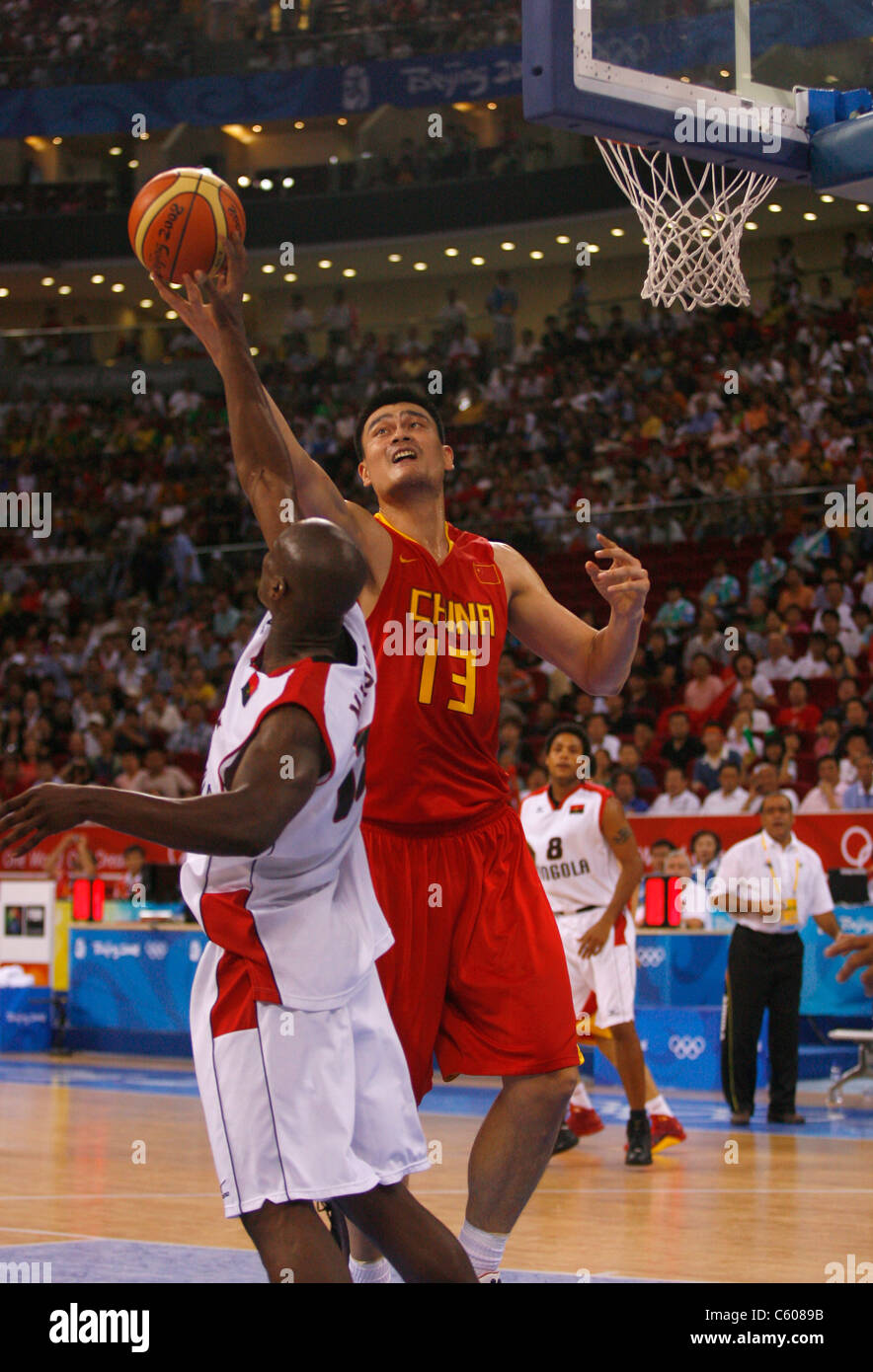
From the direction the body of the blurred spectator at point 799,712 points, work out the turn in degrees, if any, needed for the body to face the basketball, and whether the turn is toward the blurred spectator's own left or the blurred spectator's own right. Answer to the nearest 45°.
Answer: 0° — they already face it

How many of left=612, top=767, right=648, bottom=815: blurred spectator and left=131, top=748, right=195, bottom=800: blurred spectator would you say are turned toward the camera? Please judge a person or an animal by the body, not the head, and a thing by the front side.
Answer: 2

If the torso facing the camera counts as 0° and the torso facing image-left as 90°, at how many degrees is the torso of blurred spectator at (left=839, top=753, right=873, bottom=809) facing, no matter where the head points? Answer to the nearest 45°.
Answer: approximately 0°

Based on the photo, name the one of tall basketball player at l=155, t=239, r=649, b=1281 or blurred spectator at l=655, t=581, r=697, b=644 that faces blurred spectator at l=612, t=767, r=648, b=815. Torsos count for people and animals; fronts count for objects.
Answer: blurred spectator at l=655, t=581, r=697, b=644

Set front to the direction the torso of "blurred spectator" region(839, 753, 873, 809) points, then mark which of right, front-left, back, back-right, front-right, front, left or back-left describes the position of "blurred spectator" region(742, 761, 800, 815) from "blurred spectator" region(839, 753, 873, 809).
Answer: right

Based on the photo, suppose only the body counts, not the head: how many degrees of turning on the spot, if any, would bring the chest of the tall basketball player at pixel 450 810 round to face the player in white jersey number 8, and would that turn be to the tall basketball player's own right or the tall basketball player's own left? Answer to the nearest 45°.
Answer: approximately 180°

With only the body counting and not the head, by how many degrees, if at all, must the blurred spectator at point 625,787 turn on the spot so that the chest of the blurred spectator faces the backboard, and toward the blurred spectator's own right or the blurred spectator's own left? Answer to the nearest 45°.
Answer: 0° — they already face it

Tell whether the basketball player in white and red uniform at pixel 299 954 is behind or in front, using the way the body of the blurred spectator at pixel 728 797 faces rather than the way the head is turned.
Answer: in front

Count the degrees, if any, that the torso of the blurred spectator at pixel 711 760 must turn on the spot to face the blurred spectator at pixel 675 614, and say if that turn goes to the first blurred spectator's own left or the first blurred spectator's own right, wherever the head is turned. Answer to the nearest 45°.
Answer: approximately 180°

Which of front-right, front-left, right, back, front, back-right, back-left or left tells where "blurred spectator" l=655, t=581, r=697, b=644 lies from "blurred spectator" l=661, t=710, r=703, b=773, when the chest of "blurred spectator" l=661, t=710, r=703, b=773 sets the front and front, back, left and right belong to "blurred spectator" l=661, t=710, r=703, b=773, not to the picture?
back

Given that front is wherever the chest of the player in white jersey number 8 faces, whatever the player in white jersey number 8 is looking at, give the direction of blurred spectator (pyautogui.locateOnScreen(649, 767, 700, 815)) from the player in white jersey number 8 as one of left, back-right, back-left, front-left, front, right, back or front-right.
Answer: back-right
